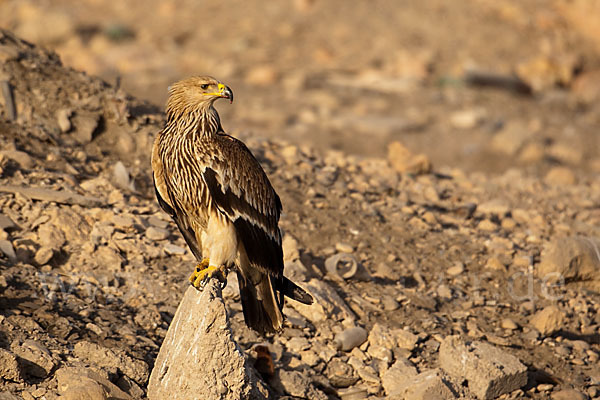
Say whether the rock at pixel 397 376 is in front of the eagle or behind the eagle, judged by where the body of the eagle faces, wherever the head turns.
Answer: behind

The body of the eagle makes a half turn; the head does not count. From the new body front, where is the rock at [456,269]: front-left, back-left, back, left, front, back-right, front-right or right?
front

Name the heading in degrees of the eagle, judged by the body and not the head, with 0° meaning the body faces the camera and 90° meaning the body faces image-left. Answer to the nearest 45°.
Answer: approximately 45°

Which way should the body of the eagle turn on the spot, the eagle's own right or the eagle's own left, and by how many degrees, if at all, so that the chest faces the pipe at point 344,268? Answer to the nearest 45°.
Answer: approximately 180°

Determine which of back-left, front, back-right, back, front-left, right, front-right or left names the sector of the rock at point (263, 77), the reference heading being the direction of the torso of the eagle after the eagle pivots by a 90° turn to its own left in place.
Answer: back-left

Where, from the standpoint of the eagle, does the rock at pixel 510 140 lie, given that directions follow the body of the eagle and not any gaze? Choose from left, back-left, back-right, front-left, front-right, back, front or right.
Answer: back

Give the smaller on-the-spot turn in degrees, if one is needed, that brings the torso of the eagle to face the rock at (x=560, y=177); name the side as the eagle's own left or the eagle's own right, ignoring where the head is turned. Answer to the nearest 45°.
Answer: approximately 180°

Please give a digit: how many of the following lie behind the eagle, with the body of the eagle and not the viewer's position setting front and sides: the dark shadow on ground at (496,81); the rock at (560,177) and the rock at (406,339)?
3

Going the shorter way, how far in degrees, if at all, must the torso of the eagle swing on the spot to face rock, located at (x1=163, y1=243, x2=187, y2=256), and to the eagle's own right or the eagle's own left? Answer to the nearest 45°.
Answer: approximately 135° to the eagle's own right

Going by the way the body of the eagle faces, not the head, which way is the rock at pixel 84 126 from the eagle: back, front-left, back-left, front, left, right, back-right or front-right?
right
